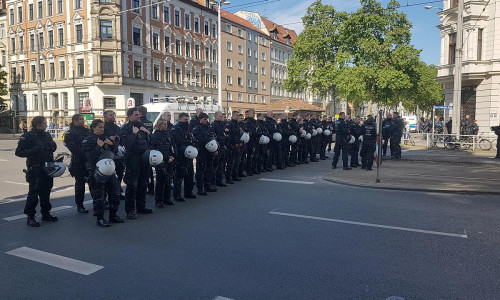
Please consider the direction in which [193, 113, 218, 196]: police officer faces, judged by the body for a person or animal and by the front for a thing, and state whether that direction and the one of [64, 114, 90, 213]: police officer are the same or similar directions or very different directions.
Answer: same or similar directions

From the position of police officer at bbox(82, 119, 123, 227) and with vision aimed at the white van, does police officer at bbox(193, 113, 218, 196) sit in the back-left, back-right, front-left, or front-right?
front-right

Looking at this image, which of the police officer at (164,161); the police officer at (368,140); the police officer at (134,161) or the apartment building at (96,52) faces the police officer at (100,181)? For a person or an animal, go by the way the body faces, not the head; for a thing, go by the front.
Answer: the apartment building

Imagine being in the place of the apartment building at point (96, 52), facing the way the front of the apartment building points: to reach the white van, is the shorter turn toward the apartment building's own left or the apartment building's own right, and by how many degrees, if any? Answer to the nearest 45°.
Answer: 0° — it already faces it

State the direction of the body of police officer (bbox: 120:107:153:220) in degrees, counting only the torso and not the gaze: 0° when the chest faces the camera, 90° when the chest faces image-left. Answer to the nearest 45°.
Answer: approximately 315°

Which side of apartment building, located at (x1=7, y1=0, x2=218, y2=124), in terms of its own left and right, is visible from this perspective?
front

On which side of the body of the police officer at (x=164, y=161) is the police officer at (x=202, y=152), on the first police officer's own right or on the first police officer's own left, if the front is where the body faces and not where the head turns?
on the first police officer's own left

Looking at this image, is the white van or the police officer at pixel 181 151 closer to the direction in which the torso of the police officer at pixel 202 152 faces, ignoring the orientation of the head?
the police officer

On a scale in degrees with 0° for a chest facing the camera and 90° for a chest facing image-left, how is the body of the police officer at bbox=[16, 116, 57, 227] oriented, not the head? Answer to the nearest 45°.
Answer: approximately 315°

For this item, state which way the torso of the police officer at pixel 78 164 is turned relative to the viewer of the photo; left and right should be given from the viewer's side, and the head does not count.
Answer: facing the viewer and to the right of the viewer

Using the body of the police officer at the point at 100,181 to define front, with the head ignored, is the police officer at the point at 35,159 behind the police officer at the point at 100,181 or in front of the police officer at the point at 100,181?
behind

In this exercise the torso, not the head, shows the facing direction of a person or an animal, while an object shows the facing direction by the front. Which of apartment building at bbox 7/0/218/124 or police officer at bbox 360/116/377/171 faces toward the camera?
the apartment building

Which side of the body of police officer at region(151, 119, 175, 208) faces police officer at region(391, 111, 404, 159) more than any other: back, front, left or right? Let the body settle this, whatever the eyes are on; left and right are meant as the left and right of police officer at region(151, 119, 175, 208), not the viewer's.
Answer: left

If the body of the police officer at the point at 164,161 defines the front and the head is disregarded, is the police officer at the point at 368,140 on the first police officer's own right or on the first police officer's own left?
on the first police officer's own left

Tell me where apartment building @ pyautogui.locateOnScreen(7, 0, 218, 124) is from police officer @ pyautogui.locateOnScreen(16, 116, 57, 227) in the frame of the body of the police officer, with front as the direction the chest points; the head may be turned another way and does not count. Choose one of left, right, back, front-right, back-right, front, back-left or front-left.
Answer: back-left
